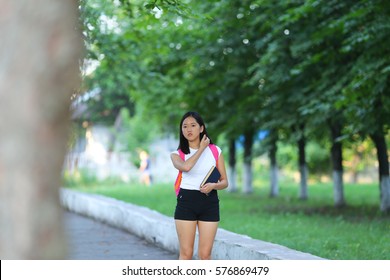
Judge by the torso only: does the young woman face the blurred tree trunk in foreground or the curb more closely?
the blurred tree trunk in foreground

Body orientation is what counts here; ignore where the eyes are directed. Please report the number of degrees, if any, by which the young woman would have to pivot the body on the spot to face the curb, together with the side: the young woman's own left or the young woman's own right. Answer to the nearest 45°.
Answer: approximately 180°

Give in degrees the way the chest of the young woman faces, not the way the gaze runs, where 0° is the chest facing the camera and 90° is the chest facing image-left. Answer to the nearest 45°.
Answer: approximately 0°

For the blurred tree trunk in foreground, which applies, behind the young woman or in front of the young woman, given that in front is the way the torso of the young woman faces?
in front
